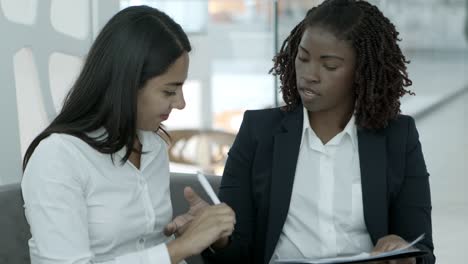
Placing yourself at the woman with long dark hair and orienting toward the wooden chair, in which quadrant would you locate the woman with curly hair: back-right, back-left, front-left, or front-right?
front-right

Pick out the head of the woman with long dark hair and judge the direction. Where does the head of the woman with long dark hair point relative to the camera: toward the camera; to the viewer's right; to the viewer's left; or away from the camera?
to the viewer's right

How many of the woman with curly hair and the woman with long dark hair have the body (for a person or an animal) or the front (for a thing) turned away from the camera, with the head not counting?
0

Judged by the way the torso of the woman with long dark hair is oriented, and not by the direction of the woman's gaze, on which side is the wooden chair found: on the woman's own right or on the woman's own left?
on the woman's own left

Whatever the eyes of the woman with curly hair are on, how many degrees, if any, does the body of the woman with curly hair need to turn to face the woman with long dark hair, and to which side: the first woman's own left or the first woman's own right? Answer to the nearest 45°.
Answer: approximately 45° to the first woman's own right

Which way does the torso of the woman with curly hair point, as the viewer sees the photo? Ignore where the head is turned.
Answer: toward the camera

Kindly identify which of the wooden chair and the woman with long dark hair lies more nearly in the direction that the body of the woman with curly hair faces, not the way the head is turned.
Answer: the woman with long dark hair

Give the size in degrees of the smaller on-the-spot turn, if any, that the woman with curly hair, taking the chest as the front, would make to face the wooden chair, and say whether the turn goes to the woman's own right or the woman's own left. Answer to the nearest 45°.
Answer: approximately 180°

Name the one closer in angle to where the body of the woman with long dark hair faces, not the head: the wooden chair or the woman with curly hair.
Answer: the woman with curly hair
